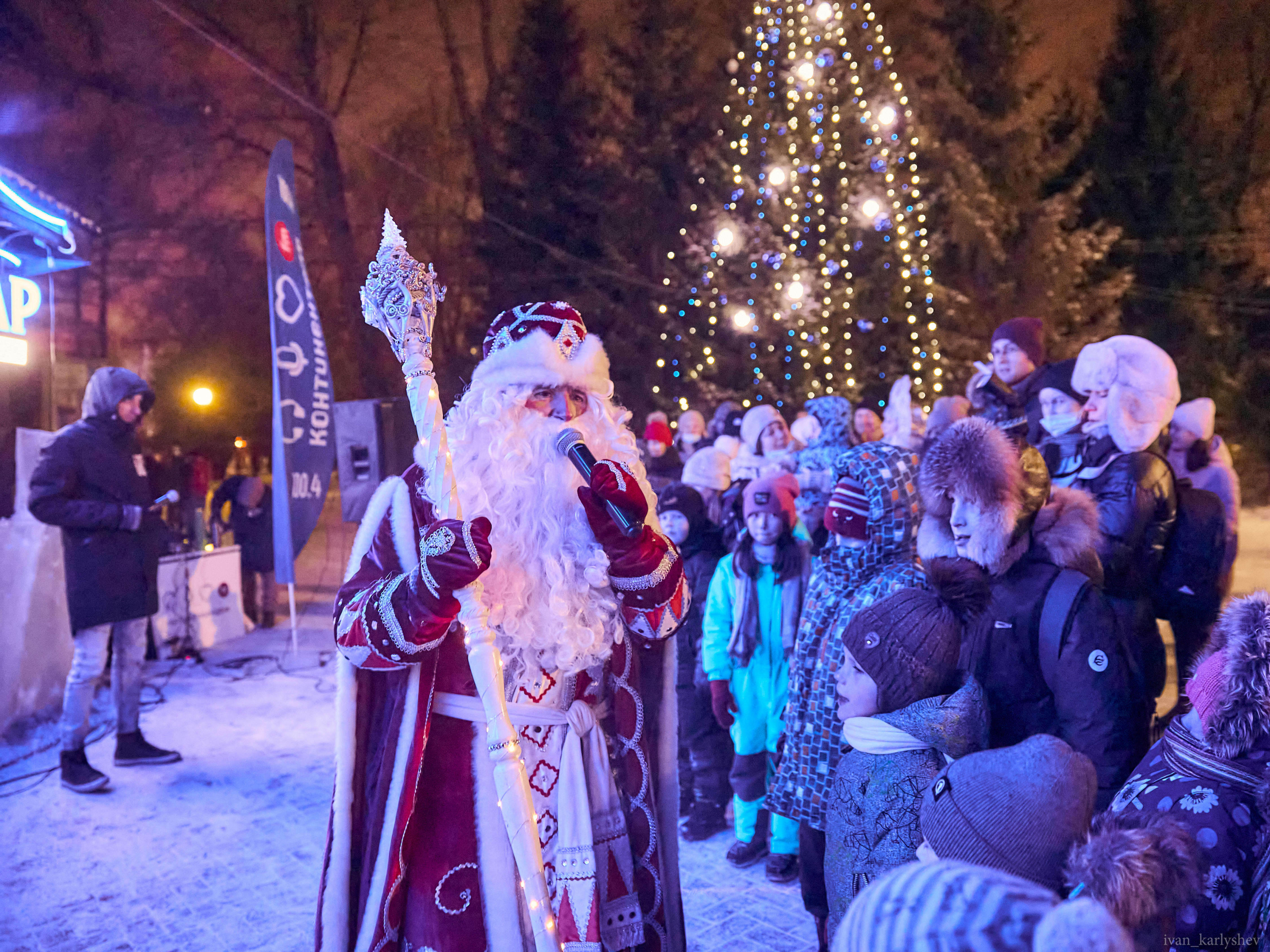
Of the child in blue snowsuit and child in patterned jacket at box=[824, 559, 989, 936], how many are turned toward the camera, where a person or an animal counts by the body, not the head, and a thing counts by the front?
1

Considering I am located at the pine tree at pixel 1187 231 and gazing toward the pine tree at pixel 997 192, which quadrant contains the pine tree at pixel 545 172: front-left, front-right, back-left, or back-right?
front-right

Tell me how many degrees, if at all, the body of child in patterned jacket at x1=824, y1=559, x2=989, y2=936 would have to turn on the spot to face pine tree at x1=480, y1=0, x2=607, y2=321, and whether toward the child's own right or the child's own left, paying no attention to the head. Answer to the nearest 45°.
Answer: approximately 45° to the child's own right

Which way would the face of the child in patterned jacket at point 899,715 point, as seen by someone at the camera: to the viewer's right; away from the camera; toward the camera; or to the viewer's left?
to the viewer's left

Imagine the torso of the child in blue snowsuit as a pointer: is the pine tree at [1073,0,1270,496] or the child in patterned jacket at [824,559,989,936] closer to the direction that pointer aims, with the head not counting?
the child in patterned jacket

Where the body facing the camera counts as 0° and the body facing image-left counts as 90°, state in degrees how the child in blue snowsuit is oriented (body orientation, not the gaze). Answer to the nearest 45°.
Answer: approximately 0°

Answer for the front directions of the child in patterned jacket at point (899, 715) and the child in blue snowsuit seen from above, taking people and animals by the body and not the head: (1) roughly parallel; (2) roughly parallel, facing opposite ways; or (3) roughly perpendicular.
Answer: roughly perpendicular

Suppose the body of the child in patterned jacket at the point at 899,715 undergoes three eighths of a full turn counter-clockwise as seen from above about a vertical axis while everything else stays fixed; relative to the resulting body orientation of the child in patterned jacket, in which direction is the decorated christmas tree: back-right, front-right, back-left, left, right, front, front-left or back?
back-left

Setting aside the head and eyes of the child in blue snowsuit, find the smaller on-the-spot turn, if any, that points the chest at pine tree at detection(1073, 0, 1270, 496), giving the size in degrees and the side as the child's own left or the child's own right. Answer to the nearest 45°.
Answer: approximately 135° to the child's own left

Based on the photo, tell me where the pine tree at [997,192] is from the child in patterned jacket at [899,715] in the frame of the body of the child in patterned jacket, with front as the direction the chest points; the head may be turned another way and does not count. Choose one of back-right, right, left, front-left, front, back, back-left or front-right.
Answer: right

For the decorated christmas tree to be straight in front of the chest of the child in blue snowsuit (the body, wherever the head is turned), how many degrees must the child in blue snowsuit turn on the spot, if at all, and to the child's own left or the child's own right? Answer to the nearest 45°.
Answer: approximately 180°

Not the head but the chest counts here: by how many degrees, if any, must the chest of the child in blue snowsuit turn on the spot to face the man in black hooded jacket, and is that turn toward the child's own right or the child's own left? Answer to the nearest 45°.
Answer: approximately 90° to the child's own right

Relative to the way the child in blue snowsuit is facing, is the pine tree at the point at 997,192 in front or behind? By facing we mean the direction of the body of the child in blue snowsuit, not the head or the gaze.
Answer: behind

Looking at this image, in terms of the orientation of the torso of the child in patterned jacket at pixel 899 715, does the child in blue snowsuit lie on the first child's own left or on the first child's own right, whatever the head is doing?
on the first child's own right

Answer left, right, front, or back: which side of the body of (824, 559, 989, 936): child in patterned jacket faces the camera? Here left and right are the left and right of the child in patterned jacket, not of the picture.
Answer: left
